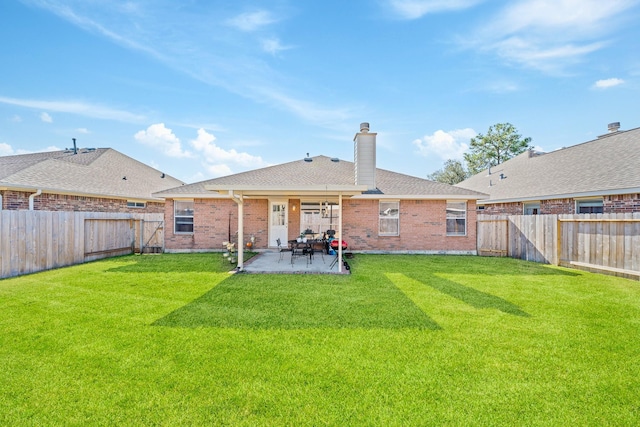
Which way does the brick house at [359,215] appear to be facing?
away from the camera

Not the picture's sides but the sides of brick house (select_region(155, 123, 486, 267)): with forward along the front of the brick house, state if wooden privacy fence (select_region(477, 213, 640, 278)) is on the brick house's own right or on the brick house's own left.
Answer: on the brick house's own right

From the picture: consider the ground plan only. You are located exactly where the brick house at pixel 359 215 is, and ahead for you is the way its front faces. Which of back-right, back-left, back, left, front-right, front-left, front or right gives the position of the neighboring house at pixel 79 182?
left

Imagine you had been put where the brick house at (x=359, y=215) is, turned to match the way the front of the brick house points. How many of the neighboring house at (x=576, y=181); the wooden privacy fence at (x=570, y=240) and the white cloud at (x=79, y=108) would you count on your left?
1

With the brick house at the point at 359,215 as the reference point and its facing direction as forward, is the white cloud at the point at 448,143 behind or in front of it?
in front

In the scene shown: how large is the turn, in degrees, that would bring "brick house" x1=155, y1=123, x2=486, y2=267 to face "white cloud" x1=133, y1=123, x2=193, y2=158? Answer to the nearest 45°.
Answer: approximately 45° to its left

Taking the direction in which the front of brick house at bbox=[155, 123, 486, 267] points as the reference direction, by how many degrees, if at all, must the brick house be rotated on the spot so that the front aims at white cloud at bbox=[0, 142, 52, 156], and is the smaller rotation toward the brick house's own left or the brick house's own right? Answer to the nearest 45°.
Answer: approximately 90° to the brick house's own left

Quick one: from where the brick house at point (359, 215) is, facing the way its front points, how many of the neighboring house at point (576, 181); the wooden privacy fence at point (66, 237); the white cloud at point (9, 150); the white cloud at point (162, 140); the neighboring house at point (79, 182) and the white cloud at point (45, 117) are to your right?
1

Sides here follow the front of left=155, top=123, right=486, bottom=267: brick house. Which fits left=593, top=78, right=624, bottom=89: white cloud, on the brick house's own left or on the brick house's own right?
on the brick house's own right

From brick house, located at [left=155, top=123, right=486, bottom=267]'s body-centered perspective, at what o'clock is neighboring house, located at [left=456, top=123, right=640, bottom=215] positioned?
The neighboring house is roughly at 3 o'clock from the brick house.

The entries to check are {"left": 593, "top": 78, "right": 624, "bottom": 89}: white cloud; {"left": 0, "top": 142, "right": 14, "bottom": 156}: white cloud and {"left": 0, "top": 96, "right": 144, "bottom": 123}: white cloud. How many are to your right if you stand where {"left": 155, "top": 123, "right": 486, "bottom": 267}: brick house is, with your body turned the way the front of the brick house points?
1
